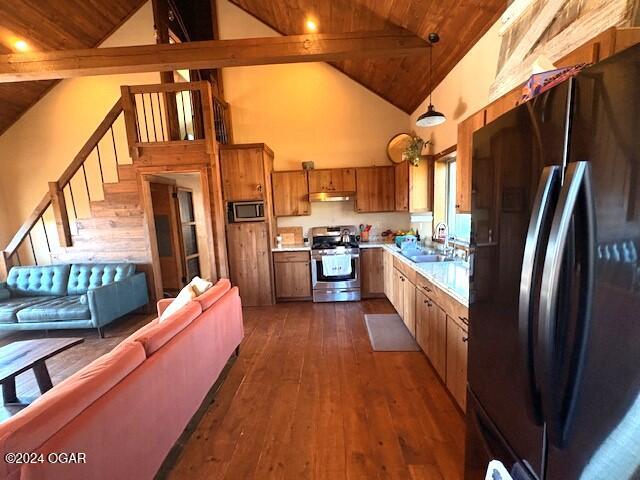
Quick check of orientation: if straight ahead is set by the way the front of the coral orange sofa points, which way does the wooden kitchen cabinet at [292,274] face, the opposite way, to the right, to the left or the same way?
to the left

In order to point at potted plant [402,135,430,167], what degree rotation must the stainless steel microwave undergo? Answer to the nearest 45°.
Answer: approximately 45° to its left

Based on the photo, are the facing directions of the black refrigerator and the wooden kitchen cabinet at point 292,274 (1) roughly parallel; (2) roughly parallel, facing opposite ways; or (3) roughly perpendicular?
roughly perpendicular

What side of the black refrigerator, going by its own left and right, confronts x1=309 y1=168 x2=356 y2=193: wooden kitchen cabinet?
right

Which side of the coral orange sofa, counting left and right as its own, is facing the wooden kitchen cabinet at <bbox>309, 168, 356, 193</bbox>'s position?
right

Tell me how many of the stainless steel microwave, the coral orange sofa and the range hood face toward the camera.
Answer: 2

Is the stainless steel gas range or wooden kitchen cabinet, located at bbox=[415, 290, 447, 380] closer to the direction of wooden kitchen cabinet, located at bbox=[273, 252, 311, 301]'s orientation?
the wooden kitchen cabinet

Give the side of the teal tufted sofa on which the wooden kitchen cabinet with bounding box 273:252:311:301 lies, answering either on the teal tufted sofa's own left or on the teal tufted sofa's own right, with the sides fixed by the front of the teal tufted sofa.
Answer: on the teal tufted sofa's own left
